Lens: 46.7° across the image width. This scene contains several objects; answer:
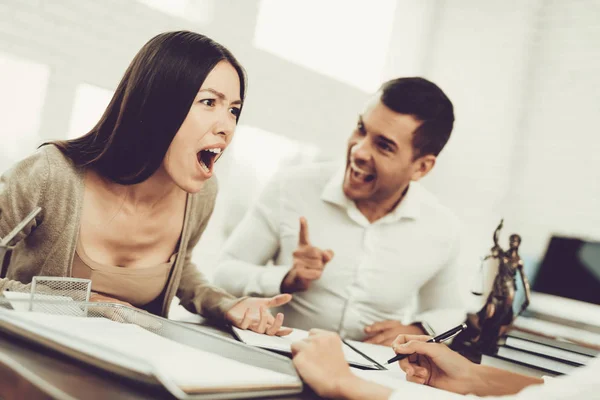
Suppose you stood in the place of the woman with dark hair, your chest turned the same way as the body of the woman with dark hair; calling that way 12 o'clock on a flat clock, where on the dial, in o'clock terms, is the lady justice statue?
The lady justice statue is roughly at 10 o'clock from the woman with dark hair.

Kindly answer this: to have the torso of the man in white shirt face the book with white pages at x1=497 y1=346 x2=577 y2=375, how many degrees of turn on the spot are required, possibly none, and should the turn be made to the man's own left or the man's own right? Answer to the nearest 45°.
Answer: approximately 45° to the man's own left

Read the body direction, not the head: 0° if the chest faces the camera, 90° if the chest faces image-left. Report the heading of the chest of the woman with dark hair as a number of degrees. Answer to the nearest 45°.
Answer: approximately 315°

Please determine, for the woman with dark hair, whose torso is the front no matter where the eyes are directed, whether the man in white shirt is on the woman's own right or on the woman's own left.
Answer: on the woman's own left
